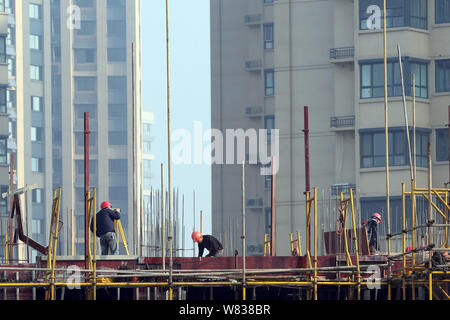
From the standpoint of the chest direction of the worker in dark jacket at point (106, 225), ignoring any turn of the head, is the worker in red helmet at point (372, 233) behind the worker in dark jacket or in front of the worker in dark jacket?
in front

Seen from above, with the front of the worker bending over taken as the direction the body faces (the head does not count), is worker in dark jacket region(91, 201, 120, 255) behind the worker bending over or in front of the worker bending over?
in front

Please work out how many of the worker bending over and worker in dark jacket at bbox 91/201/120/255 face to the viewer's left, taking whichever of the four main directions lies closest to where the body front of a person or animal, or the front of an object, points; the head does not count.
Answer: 1

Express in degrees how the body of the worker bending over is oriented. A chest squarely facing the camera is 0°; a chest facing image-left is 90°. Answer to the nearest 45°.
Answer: approximately 90°

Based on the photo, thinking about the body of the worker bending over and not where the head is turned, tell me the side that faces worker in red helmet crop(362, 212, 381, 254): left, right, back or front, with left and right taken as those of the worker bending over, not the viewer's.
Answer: back

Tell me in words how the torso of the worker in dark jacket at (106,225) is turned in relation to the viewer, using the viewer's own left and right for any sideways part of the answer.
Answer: facing away from the viewer and to the right of the viewer

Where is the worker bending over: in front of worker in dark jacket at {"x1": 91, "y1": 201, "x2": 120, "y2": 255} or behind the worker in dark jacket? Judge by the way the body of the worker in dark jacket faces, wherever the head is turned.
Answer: in front
